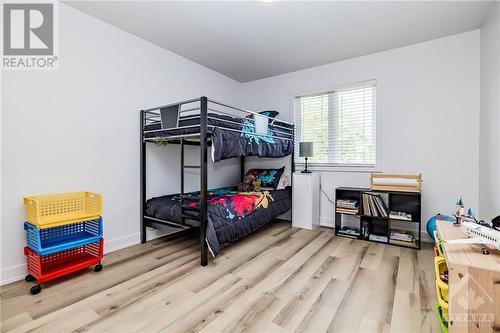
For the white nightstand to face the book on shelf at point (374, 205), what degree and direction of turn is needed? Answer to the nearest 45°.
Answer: approximately 90° to its left

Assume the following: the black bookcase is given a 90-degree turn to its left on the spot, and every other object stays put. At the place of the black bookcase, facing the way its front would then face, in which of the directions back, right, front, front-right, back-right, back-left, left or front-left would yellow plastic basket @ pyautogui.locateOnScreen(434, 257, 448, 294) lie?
front-right

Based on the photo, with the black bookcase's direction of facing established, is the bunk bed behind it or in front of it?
in front

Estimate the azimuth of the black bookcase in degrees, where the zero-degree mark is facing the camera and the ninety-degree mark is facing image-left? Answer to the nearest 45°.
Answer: approximately 45°

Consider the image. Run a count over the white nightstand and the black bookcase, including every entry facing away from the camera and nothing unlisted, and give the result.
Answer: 0

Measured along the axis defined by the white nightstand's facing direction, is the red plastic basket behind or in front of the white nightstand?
in front

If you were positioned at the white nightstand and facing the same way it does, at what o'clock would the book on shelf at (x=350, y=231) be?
The book on shelf is roughly at 8 o'clock from the white nightstand.

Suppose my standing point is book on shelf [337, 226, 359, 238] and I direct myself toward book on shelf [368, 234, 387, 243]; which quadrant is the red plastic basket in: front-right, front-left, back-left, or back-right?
back-right

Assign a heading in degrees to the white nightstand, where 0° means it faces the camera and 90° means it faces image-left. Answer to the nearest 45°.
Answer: approximately 45°

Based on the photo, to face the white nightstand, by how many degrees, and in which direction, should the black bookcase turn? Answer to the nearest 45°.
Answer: approximately 45° to its right
